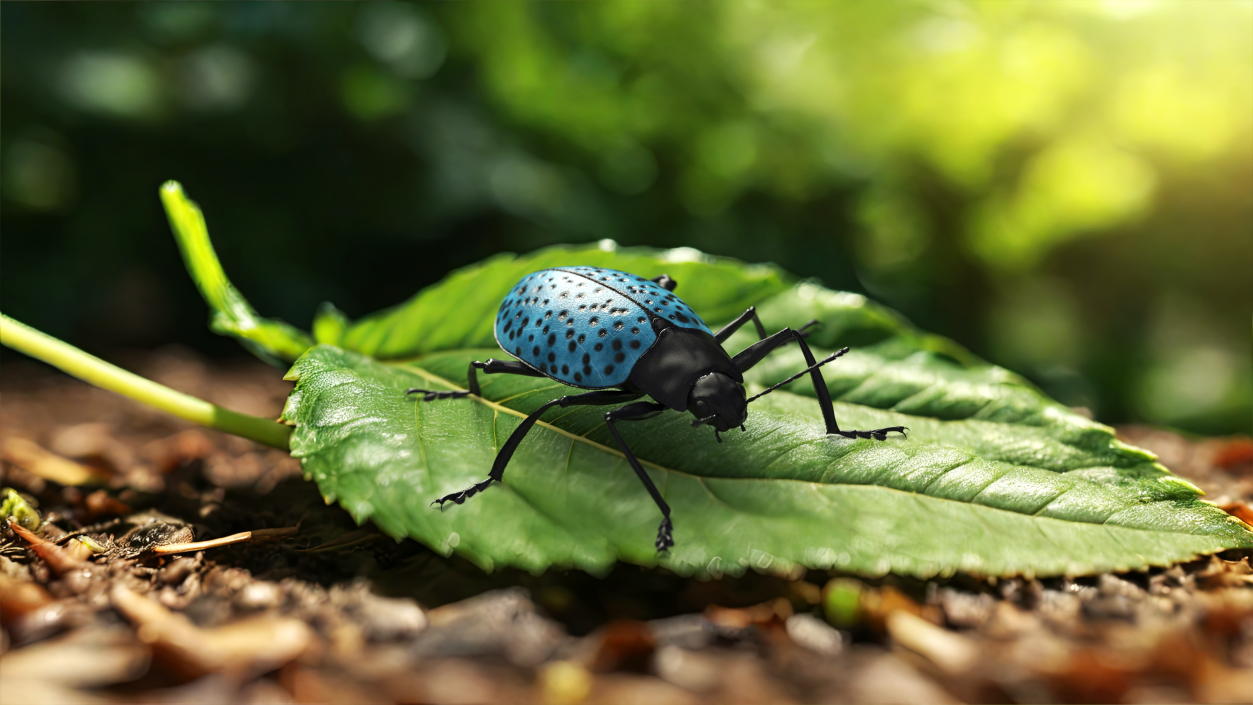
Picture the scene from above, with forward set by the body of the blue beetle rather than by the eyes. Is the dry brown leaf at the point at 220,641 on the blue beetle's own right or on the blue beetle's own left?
on the blue beetle's own right

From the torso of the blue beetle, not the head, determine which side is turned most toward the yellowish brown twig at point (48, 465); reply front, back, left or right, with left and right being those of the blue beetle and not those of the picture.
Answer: back

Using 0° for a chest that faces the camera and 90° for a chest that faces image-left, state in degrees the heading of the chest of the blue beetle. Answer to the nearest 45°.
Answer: approximately 315°
